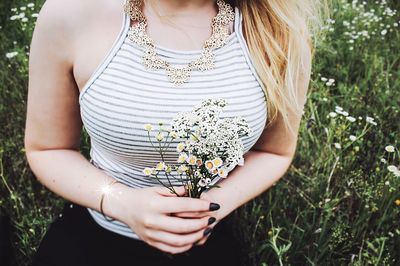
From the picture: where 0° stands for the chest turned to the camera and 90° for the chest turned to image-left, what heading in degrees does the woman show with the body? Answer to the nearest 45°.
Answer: approximately 0°
